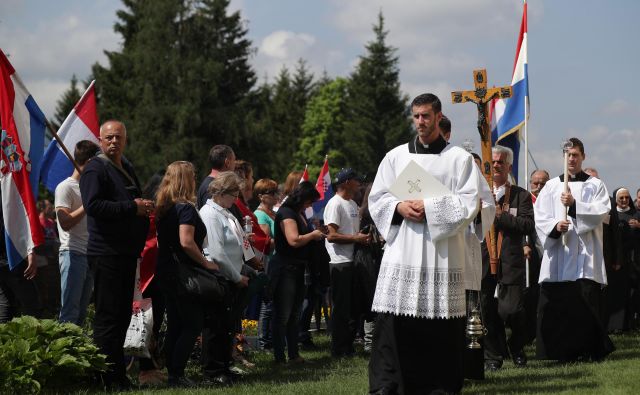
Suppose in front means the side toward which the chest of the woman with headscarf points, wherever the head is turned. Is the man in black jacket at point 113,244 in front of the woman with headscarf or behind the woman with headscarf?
in front

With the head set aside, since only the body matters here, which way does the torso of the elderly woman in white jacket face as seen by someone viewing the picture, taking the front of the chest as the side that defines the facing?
to the viewer's right

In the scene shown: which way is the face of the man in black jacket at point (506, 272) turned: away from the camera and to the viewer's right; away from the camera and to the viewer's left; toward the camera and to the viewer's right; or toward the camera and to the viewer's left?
toward the camera and to the viewer's left

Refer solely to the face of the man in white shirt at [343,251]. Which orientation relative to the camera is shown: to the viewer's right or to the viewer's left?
to the viewer's right

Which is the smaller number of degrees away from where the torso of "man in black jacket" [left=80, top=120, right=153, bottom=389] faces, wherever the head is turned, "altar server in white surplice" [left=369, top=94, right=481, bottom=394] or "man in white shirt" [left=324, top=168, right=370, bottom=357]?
the altar server in white surplice

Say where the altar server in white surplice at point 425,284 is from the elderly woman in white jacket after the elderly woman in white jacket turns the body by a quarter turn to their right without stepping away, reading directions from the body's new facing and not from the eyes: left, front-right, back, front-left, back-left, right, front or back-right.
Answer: front-left

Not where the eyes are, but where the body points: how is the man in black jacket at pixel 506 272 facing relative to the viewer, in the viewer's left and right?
facing the viewer and to the left of the viewer

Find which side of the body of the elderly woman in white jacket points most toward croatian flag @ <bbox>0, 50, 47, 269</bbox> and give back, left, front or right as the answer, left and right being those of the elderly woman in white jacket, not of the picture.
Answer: back

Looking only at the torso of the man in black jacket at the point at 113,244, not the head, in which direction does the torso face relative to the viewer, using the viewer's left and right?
facing the viewer and to the right of the viewer

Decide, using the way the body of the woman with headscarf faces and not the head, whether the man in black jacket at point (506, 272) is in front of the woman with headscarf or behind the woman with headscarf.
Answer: in front

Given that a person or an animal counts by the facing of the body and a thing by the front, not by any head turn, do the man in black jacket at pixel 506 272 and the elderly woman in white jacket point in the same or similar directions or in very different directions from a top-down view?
very different directions
